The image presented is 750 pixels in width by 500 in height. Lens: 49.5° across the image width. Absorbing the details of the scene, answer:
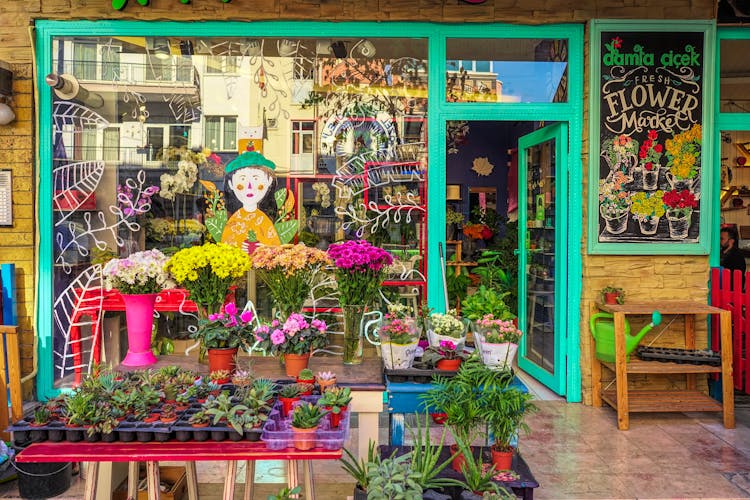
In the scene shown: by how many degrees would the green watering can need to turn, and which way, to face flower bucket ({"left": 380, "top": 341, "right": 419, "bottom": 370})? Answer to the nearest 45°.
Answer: approximately 135° to its right

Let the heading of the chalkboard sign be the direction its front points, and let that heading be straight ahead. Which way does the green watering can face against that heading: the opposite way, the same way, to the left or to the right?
to the left

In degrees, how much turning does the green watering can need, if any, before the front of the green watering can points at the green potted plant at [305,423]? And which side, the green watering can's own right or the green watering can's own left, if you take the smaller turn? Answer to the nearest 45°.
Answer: approximately 90° to the green watering can's own right

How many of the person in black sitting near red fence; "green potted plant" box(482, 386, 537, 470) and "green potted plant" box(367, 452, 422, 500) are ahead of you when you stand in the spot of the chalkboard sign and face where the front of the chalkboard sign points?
2

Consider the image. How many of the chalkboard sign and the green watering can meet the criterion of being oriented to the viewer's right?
1

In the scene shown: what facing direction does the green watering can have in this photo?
to the viewer's right

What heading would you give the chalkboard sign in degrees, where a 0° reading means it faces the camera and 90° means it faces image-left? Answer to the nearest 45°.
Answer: approximately 0°
